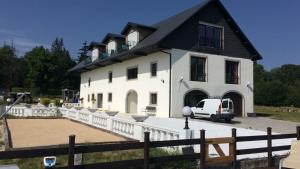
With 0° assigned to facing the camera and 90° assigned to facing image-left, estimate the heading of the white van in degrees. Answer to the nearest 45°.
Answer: approximately 135°

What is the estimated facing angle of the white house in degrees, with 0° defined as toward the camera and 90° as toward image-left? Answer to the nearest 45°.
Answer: approximately 45°

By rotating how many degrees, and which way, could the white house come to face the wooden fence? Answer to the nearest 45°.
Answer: approximately 45° to its left

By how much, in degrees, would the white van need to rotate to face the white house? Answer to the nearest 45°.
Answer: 0° — it already faces it

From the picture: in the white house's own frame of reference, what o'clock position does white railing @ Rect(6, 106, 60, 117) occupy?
The white railing is roughly at 1 o'clock from the white house.

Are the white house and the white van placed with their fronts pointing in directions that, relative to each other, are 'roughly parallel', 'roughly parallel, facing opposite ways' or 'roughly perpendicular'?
roughly perpendicular
